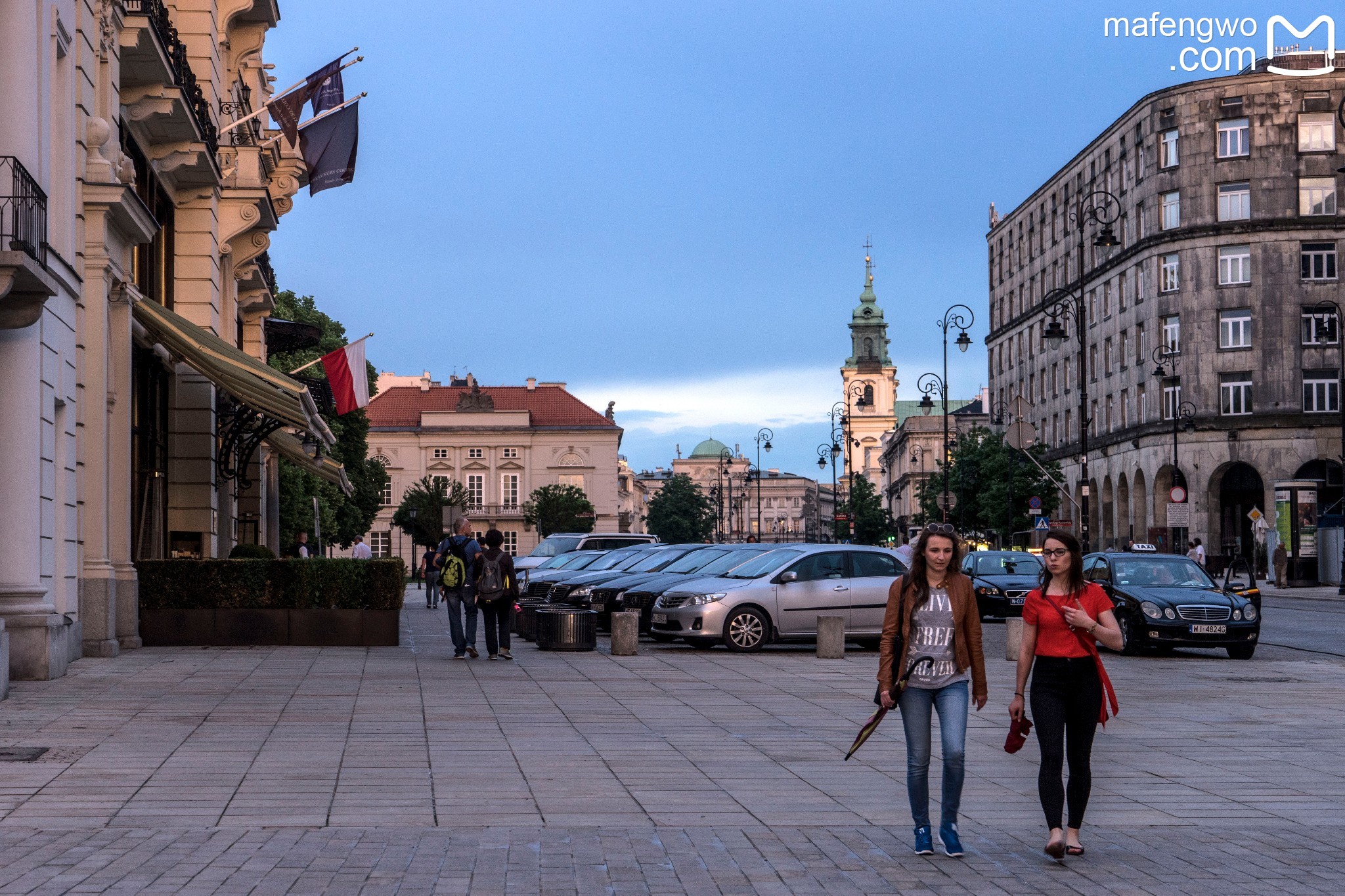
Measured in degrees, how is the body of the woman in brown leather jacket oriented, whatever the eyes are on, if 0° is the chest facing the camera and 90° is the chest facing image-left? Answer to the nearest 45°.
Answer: approximately 0°

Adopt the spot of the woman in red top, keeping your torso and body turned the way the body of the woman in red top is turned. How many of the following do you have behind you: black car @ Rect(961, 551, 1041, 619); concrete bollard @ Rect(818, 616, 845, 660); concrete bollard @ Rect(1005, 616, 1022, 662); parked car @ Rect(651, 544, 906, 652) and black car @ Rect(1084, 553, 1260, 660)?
5

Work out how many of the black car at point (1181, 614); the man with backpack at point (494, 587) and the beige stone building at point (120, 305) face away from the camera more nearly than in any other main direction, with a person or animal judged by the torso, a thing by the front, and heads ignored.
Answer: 1

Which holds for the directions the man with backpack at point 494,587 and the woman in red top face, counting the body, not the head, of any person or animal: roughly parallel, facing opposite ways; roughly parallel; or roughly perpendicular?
roughly parallel, facing opposite ways

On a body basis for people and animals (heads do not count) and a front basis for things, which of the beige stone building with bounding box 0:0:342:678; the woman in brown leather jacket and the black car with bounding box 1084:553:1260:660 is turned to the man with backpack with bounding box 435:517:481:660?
the beige stone building

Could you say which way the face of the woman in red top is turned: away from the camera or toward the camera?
toward the camera

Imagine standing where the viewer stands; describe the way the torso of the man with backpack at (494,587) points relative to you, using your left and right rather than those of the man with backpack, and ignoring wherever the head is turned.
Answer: facing away from the viewer

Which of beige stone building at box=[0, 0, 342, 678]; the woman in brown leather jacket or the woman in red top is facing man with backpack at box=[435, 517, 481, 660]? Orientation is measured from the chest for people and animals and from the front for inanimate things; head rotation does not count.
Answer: the beige stone building

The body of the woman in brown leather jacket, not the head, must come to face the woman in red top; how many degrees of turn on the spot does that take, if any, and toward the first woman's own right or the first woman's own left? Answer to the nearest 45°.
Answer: approximately 90° to the first woman's own left

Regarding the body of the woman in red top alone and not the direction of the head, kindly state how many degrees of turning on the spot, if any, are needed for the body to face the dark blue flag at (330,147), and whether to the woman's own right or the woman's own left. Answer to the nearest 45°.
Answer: approximately 135° to the woman's own right

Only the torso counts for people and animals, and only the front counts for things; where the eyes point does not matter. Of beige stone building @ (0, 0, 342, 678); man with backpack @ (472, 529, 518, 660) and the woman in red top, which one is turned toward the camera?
the woman in red top

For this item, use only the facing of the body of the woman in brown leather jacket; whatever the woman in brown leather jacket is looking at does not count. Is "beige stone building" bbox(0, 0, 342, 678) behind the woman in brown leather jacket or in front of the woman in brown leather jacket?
behind

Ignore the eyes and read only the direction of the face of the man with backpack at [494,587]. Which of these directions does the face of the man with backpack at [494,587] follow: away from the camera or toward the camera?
away from the camera

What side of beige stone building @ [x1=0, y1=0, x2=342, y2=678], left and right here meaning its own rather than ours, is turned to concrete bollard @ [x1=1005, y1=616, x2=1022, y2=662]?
front

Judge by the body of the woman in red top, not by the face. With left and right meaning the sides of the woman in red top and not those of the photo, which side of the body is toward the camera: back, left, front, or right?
front

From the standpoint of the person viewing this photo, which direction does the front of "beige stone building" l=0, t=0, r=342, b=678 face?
facing to the right of the viewer

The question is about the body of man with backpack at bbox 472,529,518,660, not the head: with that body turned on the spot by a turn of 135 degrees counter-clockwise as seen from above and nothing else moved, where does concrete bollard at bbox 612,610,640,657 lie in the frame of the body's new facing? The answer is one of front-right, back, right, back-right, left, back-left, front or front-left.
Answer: back
